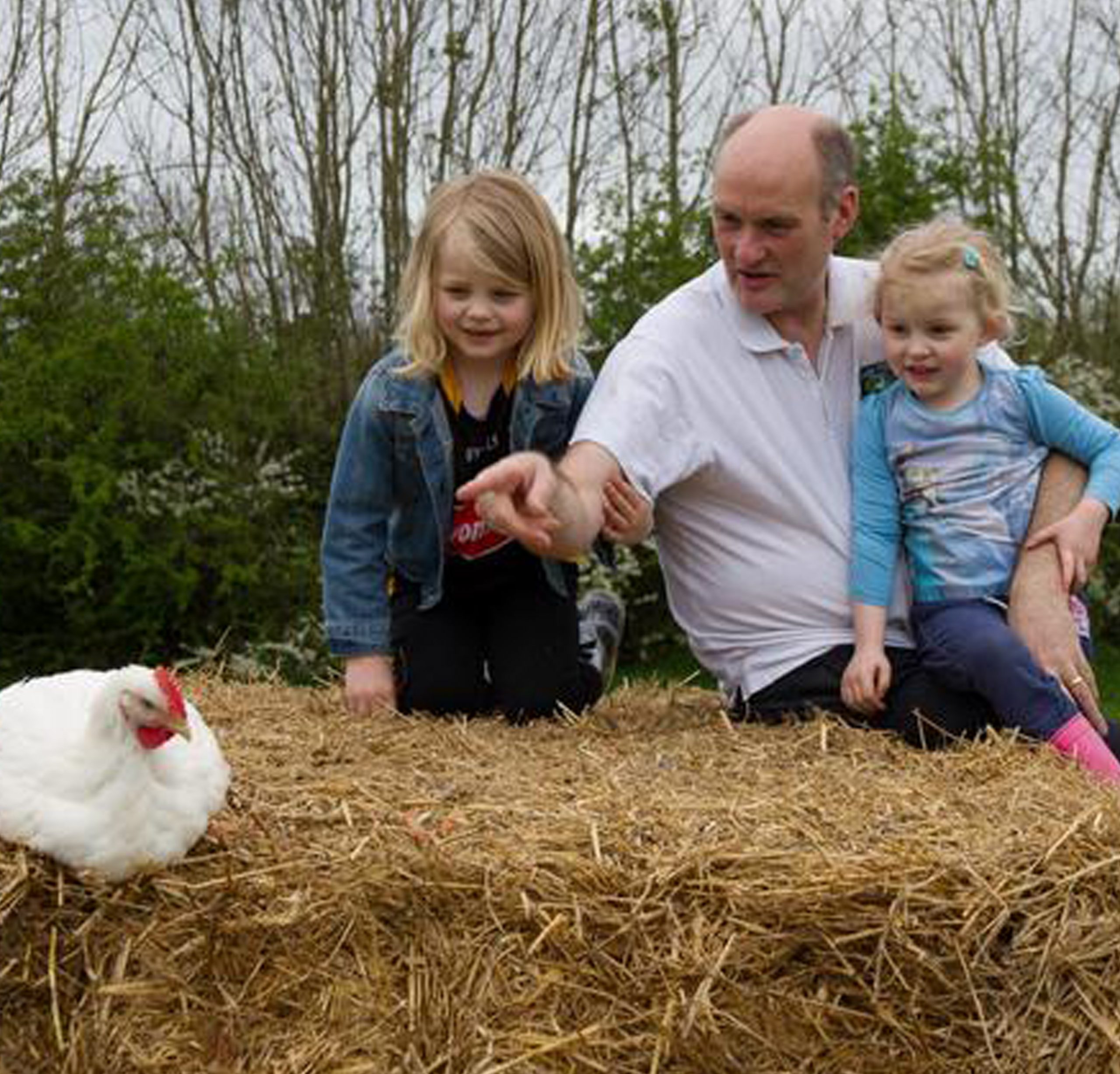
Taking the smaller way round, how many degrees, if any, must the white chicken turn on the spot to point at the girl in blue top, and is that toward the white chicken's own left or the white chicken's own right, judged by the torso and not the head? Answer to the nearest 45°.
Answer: approximately 45° to the white chicken's own left

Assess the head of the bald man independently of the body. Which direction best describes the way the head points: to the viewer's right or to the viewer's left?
to the viewer's left

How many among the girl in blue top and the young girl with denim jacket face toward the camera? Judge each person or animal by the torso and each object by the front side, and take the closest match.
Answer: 2

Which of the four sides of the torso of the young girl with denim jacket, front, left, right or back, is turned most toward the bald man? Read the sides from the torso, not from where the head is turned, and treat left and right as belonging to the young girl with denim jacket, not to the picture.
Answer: left

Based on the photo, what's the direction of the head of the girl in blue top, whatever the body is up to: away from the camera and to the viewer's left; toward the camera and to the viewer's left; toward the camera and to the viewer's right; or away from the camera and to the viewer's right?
toward the camera and to the viewer's left

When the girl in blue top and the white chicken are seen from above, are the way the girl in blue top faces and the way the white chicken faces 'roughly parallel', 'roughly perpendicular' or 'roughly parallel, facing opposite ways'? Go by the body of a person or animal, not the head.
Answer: roughly perpendicular

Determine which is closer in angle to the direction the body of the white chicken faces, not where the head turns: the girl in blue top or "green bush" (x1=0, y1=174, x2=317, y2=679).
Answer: the girl in blue top

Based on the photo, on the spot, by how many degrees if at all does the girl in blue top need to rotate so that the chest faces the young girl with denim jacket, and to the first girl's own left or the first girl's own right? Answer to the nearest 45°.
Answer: approximately 90° to the first girl's own right

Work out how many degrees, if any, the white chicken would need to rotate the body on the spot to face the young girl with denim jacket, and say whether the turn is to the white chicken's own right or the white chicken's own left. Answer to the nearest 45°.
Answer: approximately 90° to the white chicken's own left

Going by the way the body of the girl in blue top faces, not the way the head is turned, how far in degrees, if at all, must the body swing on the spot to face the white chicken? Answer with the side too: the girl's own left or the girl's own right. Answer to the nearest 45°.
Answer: approximately 45° to the girl's own right

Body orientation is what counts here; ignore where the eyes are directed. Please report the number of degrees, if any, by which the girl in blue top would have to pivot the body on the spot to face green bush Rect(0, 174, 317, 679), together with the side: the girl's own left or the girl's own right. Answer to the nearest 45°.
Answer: approximately 135° to the girl's own right
